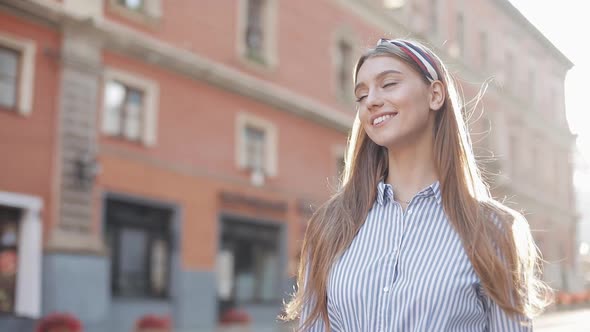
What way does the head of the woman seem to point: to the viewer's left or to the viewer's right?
to the viewer's left

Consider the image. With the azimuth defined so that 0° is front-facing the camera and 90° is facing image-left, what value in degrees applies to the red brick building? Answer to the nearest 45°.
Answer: approximately 315°

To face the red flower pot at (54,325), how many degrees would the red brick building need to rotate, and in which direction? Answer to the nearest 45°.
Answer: approximately 45° to its right
